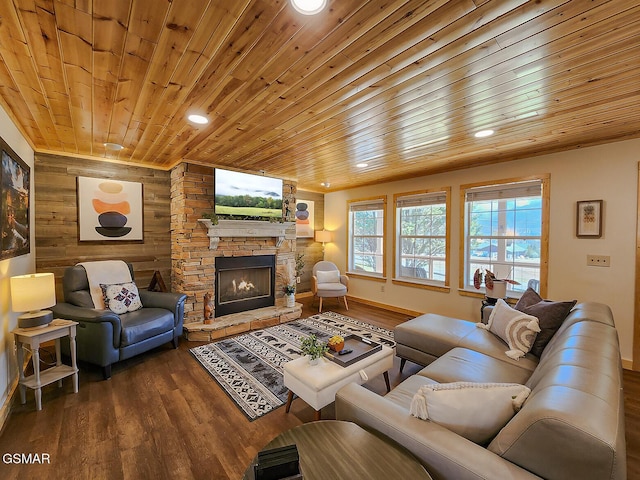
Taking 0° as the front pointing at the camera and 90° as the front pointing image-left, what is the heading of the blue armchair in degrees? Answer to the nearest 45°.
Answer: approximately 315°

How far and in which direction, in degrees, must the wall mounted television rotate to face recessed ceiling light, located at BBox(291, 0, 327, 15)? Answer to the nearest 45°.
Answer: approximately 45° to its right

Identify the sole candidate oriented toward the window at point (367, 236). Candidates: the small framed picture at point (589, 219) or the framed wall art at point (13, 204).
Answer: the framed wall art

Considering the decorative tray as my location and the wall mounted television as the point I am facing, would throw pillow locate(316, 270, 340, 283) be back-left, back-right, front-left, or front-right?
front-right

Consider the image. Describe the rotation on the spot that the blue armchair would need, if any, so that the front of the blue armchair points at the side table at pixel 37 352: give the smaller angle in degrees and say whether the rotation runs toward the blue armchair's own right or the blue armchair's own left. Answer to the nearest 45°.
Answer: approximately 90° to the blue armchair's own right

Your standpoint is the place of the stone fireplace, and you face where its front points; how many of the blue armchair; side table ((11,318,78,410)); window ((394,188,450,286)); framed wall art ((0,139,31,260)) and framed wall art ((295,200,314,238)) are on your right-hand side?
3

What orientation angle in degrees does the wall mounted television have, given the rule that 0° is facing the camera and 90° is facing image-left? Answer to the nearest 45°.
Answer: approximately 315°

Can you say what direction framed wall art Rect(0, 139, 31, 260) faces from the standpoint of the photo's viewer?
facing to the right of the viewer

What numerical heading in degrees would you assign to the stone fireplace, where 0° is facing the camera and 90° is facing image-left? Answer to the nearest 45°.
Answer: approximately 315°

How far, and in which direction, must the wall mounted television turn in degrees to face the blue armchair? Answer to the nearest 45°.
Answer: approximately 90° to its right

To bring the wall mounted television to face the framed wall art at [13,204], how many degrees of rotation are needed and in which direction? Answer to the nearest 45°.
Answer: approximately 90° to its right

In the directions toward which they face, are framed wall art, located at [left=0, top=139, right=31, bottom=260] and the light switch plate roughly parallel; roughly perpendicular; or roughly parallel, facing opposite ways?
roughly parallel, facing opposite ways

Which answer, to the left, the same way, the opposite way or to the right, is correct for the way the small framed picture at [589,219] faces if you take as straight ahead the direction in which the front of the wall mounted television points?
to the right
